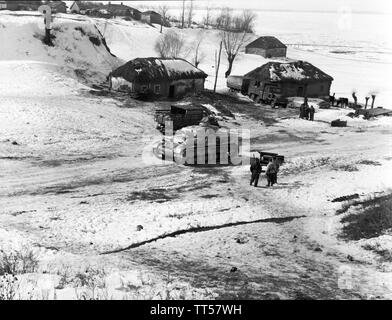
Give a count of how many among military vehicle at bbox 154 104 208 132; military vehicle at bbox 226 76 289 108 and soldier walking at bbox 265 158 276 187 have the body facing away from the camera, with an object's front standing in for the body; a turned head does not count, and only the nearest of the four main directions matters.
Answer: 1

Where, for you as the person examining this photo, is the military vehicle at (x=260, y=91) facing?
facing the viewer and to the right of the viewer

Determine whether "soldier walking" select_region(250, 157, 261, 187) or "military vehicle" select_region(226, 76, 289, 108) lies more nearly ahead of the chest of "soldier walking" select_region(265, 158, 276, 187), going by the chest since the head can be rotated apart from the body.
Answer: the military vehicle

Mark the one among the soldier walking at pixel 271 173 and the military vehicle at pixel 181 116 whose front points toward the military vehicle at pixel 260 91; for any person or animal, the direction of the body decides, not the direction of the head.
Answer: the soldier walking

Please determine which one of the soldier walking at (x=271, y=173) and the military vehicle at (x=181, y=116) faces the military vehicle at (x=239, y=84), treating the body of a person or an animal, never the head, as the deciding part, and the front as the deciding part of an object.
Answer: the soldier walking

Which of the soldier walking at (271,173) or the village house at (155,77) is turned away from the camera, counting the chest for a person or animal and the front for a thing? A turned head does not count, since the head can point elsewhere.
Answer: the soldier walking

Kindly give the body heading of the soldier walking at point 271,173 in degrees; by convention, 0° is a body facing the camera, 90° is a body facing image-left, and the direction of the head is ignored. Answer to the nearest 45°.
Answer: approximately 180°

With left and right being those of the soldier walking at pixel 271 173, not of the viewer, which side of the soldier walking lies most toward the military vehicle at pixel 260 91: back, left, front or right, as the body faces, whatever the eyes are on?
front

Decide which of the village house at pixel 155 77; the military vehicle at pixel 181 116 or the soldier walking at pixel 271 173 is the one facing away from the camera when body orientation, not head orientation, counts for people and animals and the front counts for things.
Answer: the soldier walking

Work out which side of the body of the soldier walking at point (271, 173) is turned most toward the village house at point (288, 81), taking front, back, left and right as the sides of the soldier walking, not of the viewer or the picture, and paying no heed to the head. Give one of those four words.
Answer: front

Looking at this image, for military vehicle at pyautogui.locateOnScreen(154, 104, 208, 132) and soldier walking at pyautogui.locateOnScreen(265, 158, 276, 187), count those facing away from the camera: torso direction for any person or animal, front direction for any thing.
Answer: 1
